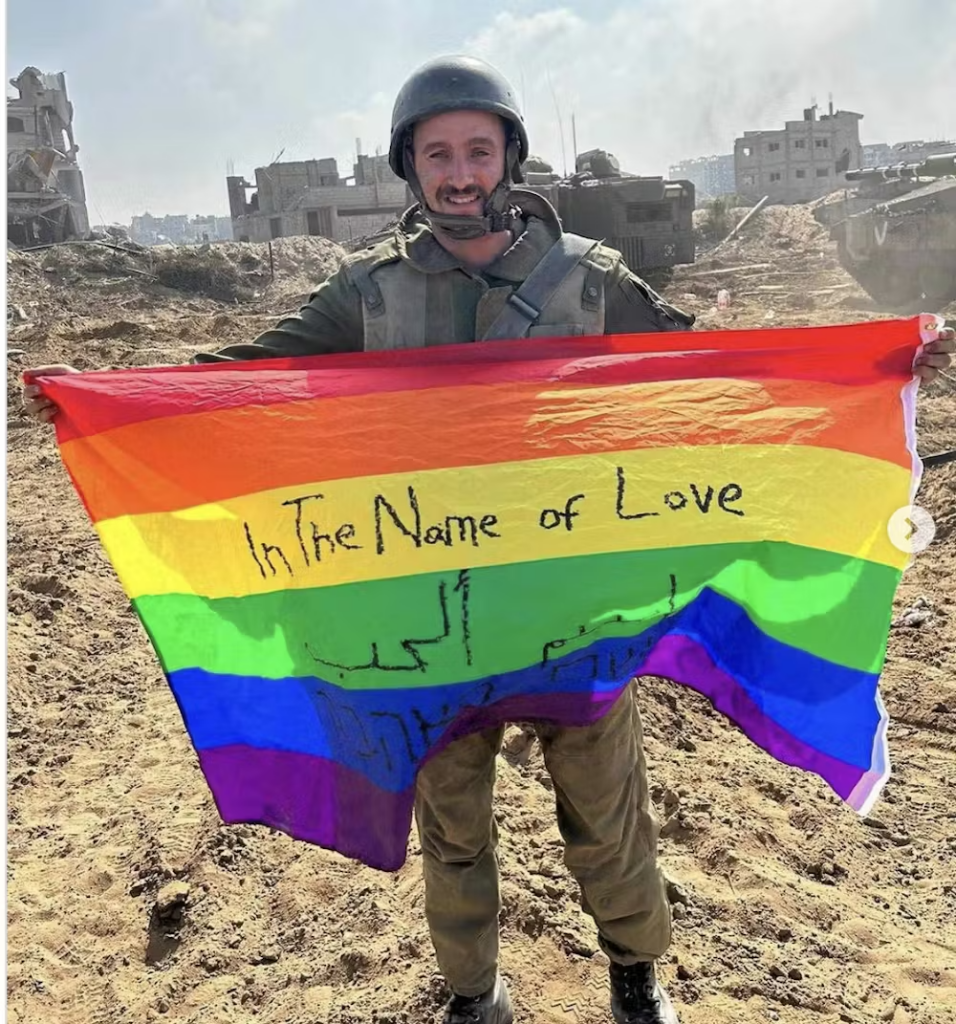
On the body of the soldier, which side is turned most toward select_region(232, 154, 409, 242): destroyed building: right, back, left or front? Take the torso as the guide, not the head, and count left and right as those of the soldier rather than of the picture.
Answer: back

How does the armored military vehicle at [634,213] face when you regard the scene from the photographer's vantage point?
facing away from the viewer and to the left of the viewer

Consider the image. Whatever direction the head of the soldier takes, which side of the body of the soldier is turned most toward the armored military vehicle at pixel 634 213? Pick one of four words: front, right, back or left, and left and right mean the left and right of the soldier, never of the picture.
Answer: back

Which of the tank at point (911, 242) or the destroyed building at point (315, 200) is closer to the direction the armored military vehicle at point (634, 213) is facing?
the destroyed building

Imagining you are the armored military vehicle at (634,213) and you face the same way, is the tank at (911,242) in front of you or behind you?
behind
